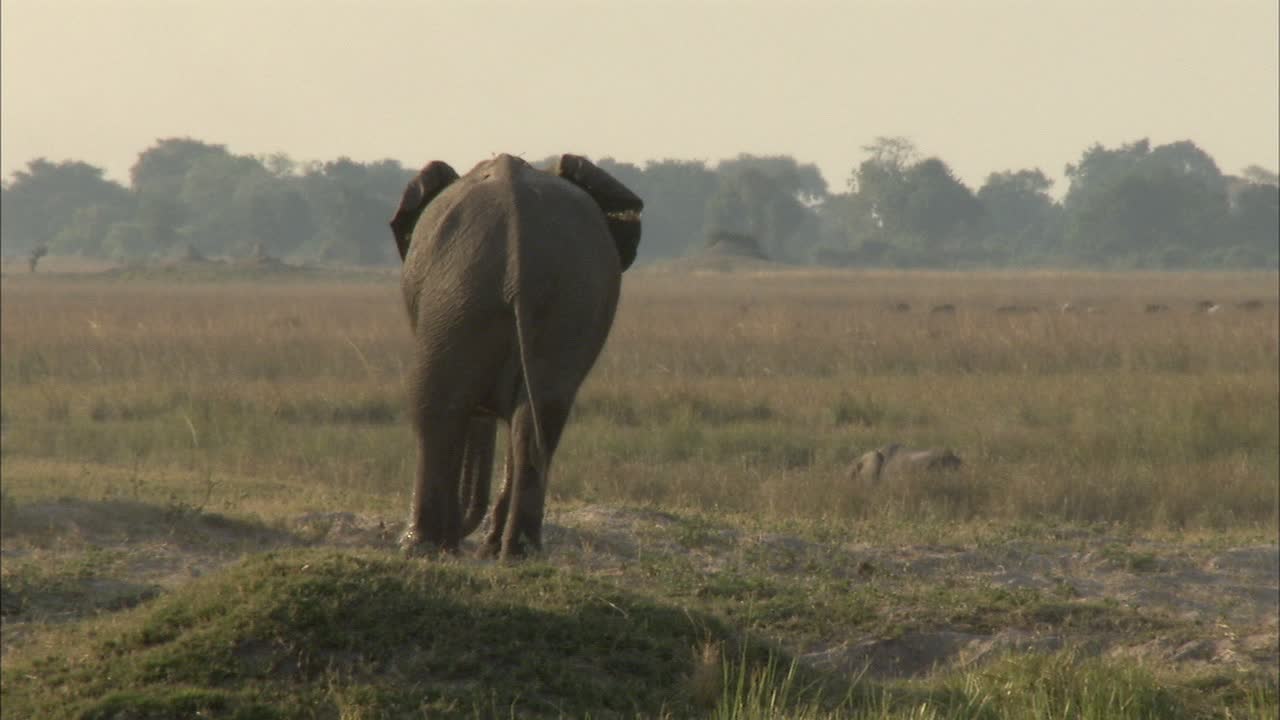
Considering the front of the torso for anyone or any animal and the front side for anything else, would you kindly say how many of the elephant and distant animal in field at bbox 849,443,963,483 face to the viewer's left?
1

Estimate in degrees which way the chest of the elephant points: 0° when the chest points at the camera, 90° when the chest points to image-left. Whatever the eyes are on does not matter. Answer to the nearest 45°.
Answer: approximately 180°

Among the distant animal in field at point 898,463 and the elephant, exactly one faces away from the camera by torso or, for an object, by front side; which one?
the elephant

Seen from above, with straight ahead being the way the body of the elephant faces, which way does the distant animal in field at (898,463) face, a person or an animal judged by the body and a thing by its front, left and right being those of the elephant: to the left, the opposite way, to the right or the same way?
to the left

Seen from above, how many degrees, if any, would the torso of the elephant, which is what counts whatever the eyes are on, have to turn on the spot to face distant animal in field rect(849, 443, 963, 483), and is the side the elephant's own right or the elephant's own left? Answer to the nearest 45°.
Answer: approximately 45° to the elephant's own right

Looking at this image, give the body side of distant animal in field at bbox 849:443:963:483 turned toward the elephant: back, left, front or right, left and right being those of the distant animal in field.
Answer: left

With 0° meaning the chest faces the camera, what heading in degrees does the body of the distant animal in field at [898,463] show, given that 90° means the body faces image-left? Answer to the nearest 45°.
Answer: approximately 90°
